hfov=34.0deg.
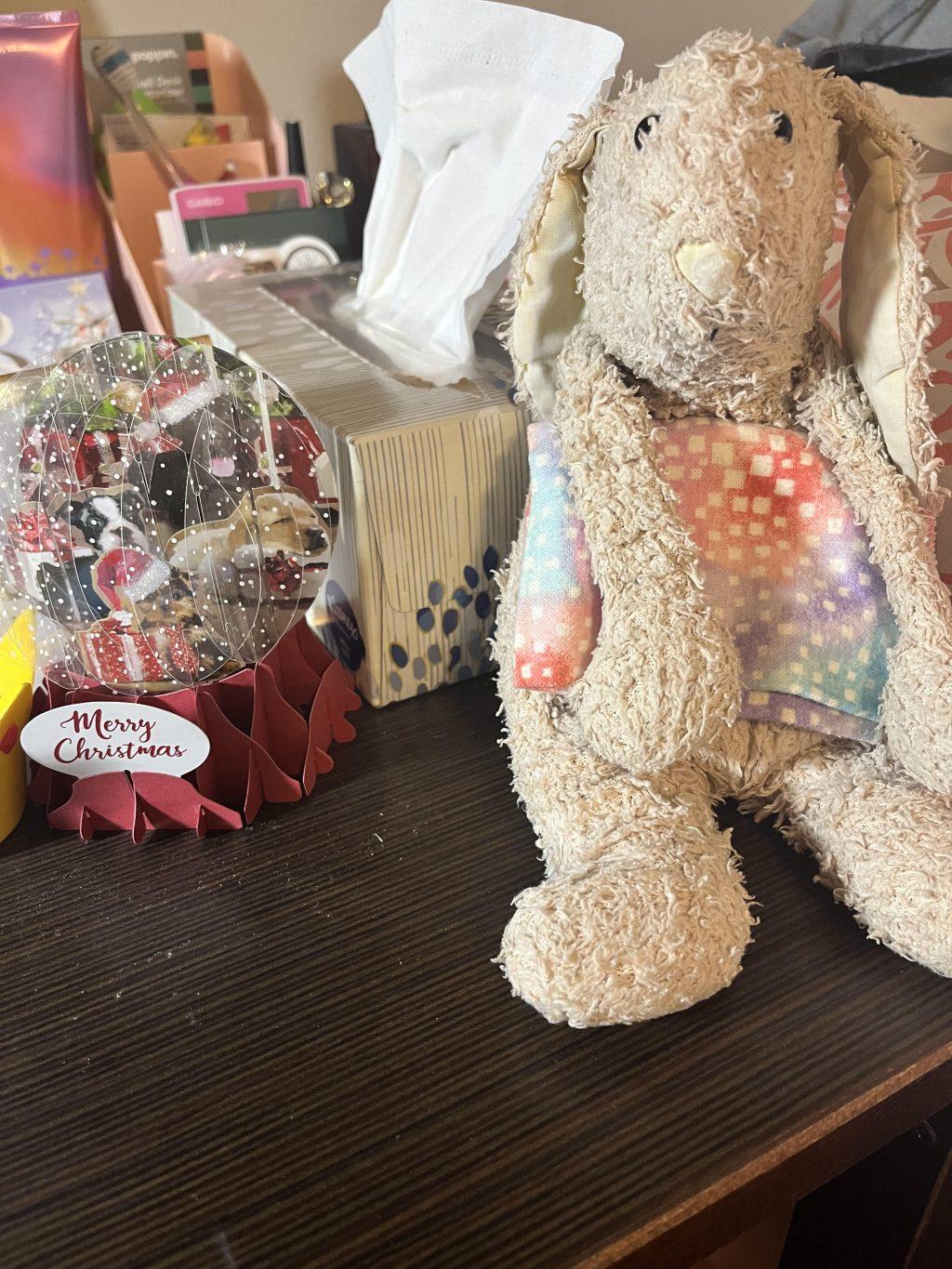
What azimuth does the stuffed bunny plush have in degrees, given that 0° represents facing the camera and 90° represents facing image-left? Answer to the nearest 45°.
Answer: approximately 0°
